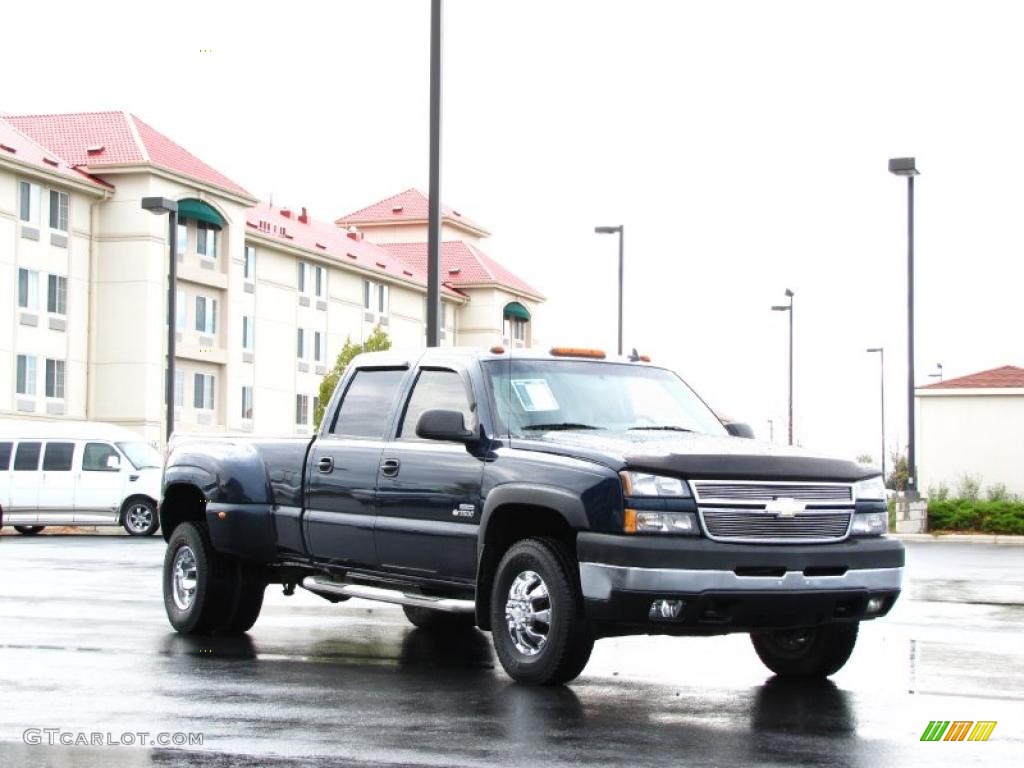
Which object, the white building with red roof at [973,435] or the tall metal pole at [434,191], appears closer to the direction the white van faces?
the white building with red roof

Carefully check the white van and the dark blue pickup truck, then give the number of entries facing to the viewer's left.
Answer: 0

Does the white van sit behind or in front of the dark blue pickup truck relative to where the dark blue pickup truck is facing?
behind

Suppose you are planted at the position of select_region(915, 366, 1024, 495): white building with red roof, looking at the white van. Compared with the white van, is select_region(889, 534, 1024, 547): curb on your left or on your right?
left

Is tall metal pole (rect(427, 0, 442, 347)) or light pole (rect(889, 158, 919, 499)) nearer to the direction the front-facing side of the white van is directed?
the light pole

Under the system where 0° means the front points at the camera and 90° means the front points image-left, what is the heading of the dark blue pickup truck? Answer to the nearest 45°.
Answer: approximately 315°

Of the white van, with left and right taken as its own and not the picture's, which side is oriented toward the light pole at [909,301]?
front

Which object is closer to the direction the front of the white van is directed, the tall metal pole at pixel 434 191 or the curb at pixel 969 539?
the curb

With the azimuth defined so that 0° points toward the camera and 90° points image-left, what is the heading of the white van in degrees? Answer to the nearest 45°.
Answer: approximately 270°

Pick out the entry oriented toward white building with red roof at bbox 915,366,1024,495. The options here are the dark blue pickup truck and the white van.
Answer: the white van

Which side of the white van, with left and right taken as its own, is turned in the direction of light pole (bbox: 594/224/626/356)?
front

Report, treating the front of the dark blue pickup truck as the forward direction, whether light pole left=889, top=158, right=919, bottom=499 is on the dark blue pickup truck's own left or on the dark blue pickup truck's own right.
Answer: on the dark blue pickup truck's own left
